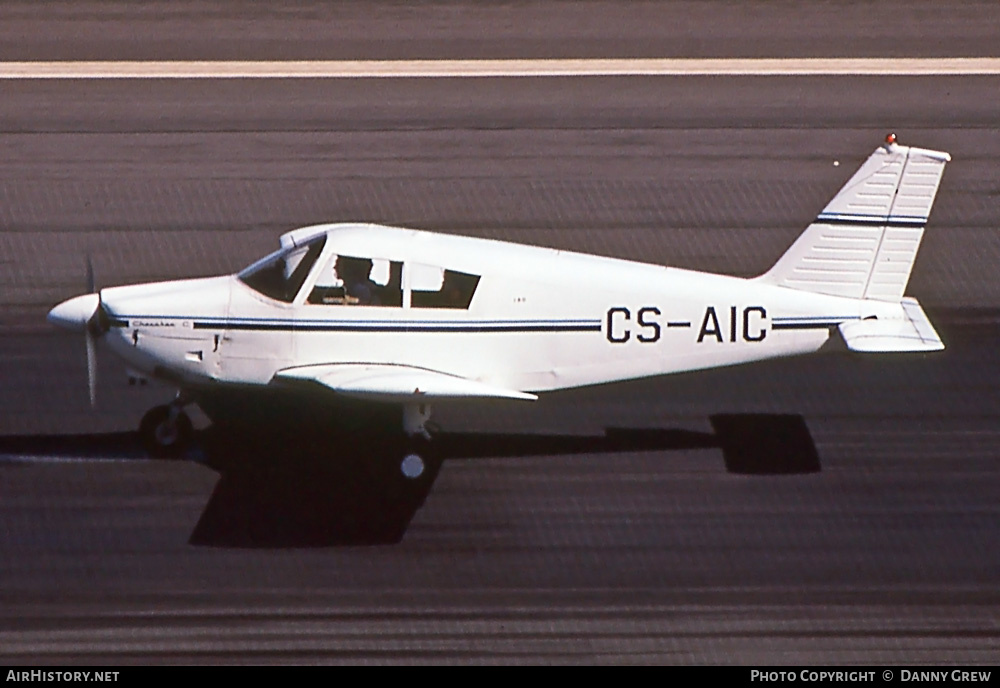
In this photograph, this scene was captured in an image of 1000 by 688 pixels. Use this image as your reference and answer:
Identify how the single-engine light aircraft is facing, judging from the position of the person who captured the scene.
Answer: facing to the left of the viewer
